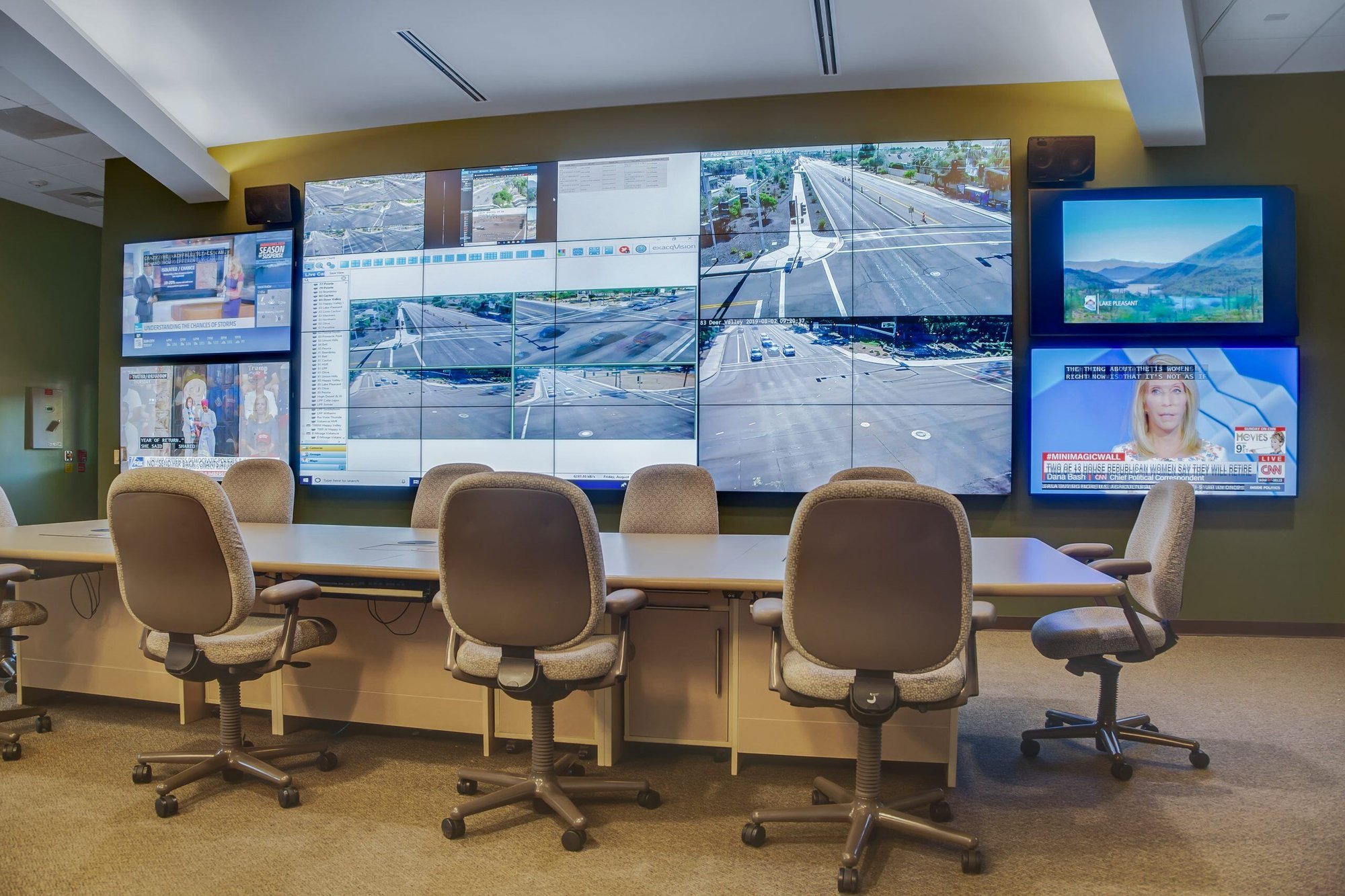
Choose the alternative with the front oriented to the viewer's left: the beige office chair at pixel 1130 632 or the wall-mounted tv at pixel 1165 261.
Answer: the beige office chair

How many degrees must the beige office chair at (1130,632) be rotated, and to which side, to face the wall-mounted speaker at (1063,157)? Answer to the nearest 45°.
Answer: approximately 90° to its right

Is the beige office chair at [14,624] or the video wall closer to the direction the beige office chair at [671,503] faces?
the beige office chair

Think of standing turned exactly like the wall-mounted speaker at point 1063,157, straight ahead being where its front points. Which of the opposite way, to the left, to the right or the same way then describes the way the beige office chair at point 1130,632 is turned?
to the right

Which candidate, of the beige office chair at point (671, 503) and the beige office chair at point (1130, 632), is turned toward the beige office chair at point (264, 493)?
the beige office chair at point (1130, 632)

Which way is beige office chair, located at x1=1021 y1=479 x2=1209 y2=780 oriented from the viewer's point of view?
to the viewer's left

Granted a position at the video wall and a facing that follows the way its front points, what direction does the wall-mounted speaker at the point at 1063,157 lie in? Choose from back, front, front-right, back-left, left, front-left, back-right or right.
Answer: left

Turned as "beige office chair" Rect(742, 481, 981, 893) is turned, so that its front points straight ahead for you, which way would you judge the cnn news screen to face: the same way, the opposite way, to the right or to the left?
the opposite way

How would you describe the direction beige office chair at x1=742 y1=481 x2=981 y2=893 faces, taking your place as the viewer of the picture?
facing away from the viewer

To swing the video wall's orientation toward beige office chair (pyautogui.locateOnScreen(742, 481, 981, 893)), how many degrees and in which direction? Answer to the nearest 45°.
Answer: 0° — it already faces it
